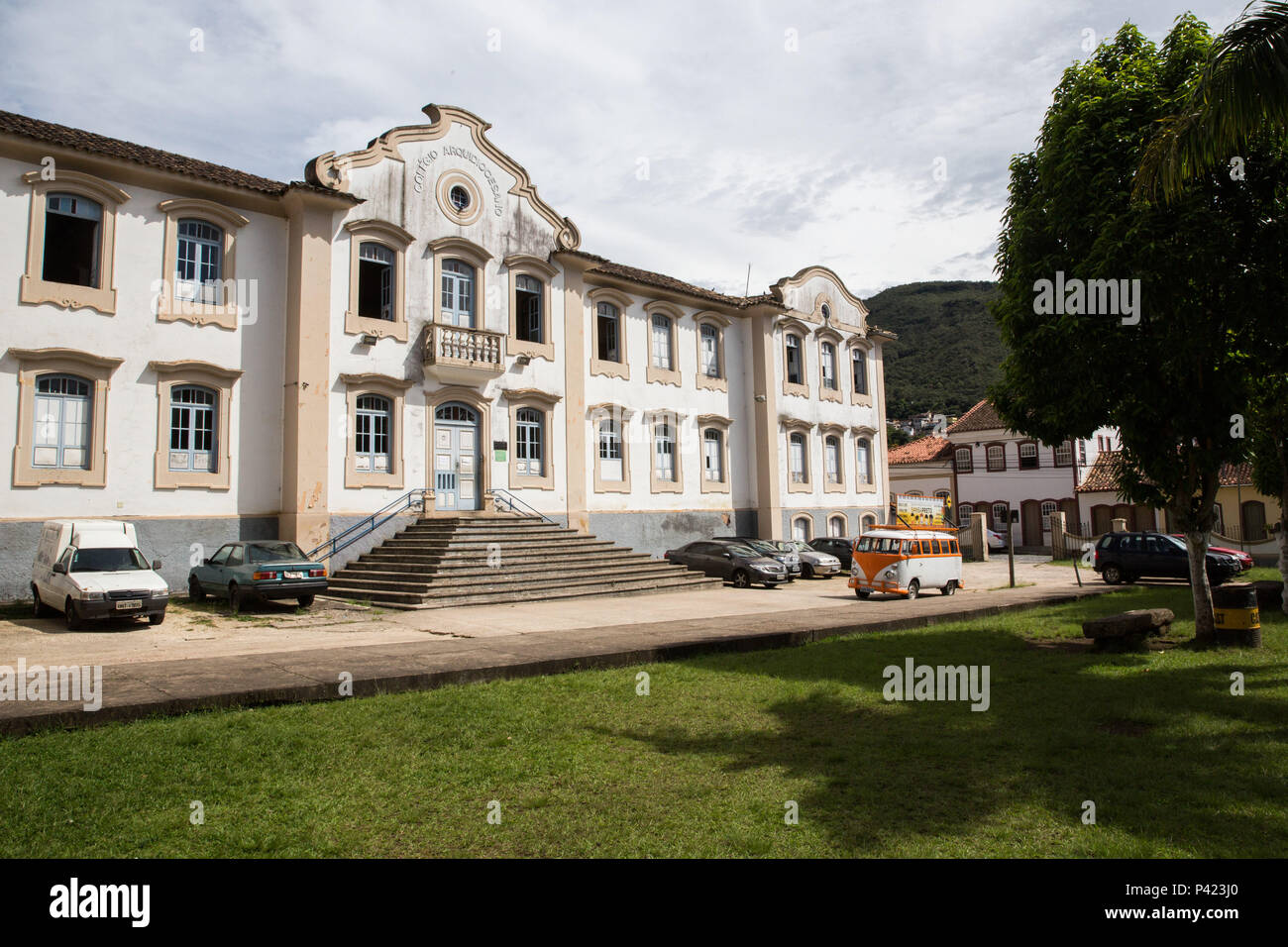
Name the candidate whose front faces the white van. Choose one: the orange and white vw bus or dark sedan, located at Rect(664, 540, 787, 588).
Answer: the orange and white vw bus

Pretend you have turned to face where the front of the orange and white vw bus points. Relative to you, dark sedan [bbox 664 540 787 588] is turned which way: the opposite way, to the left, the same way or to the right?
to the left

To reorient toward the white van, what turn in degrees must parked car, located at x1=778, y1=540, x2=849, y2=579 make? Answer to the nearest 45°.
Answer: approximately 90° to its right

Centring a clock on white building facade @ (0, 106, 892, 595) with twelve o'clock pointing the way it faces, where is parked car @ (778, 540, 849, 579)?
The parked car is roughly at 10 o'clock from the white building facade.

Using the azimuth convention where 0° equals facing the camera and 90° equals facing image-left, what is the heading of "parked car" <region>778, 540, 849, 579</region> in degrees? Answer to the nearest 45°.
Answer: approximately 315°
